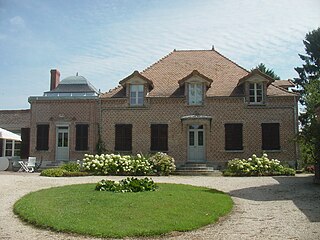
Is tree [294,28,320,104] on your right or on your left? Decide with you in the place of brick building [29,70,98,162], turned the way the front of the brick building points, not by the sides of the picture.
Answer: on your left

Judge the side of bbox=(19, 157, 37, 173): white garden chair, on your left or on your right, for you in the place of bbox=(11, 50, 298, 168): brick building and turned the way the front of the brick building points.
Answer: on your right

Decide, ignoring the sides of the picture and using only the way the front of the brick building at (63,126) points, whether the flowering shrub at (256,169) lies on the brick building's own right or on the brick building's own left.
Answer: on the brick building's own left

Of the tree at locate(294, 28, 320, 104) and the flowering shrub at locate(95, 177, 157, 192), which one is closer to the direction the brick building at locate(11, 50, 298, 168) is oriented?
the flowering shrub

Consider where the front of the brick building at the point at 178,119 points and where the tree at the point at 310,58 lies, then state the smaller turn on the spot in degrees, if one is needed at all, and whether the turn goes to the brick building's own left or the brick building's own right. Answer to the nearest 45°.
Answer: approximately 135° to the brick building's own left

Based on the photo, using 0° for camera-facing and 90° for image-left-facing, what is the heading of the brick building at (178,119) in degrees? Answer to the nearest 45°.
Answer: approximately 0°

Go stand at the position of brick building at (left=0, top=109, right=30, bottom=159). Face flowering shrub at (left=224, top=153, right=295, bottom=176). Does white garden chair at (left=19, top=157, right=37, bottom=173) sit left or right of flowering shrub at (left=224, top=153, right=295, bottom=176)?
right

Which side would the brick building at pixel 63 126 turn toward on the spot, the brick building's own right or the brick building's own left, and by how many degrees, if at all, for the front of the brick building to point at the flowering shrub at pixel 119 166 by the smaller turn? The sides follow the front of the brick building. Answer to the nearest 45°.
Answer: approximately 45° to the brick building's own left

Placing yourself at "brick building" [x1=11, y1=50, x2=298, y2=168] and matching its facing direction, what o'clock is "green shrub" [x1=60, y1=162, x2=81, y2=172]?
The green shrub is roughly at 2 o'clock from the brick building.
